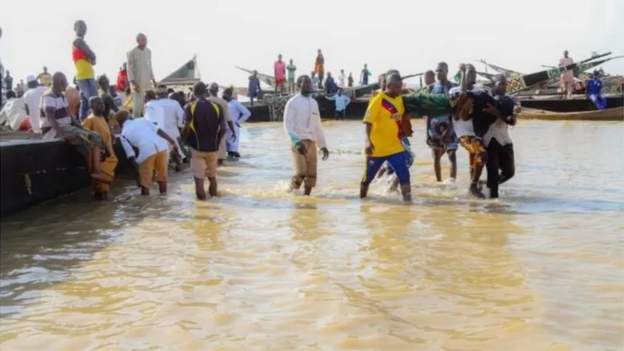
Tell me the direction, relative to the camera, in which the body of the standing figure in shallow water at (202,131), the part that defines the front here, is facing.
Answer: away from the camera

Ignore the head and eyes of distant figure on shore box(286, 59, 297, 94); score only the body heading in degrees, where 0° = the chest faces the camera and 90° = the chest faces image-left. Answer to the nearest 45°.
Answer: approximately 0°

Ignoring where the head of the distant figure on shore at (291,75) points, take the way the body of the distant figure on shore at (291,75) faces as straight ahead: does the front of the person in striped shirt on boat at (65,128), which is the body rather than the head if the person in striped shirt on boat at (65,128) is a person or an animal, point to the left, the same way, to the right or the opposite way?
to the left

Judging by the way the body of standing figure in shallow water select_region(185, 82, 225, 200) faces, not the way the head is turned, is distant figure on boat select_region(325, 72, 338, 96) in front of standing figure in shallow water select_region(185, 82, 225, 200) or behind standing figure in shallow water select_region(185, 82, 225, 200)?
in front

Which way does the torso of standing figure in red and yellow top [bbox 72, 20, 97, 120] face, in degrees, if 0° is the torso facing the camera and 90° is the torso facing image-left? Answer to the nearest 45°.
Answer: approximately 315°

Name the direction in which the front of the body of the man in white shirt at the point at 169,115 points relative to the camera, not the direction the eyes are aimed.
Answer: away from the camera

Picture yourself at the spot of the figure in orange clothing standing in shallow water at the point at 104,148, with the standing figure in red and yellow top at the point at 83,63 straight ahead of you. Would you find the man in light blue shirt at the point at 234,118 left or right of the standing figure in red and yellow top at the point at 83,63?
right

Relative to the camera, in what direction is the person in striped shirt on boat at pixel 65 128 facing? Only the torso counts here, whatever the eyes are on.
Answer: to the viewer's right
